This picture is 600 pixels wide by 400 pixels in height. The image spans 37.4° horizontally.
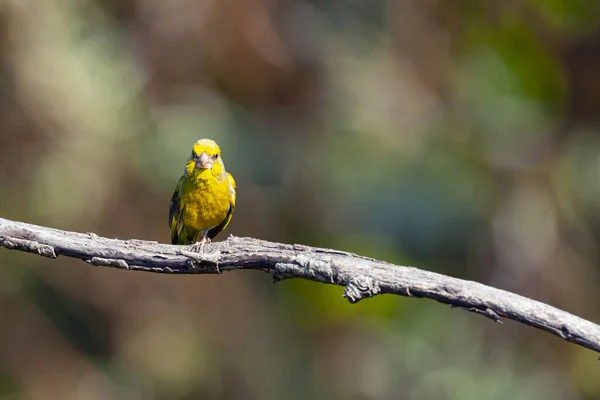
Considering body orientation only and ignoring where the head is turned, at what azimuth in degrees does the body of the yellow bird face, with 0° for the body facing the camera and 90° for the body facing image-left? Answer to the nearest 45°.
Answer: approximately 0°
